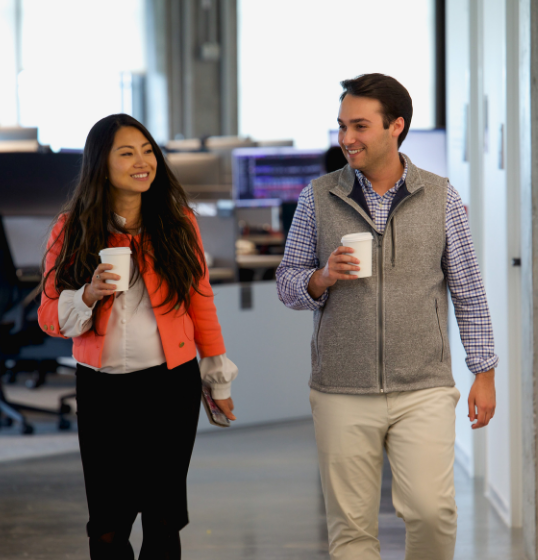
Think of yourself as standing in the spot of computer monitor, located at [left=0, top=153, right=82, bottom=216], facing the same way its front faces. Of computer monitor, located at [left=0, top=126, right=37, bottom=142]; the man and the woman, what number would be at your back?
1

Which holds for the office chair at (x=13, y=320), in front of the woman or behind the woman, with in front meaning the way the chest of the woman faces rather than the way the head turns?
behind

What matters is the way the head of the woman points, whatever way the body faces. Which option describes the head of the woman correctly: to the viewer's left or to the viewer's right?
to the viewer's right

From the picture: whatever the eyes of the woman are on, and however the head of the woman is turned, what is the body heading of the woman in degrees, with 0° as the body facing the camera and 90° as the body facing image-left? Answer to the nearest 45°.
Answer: approximately 0°
